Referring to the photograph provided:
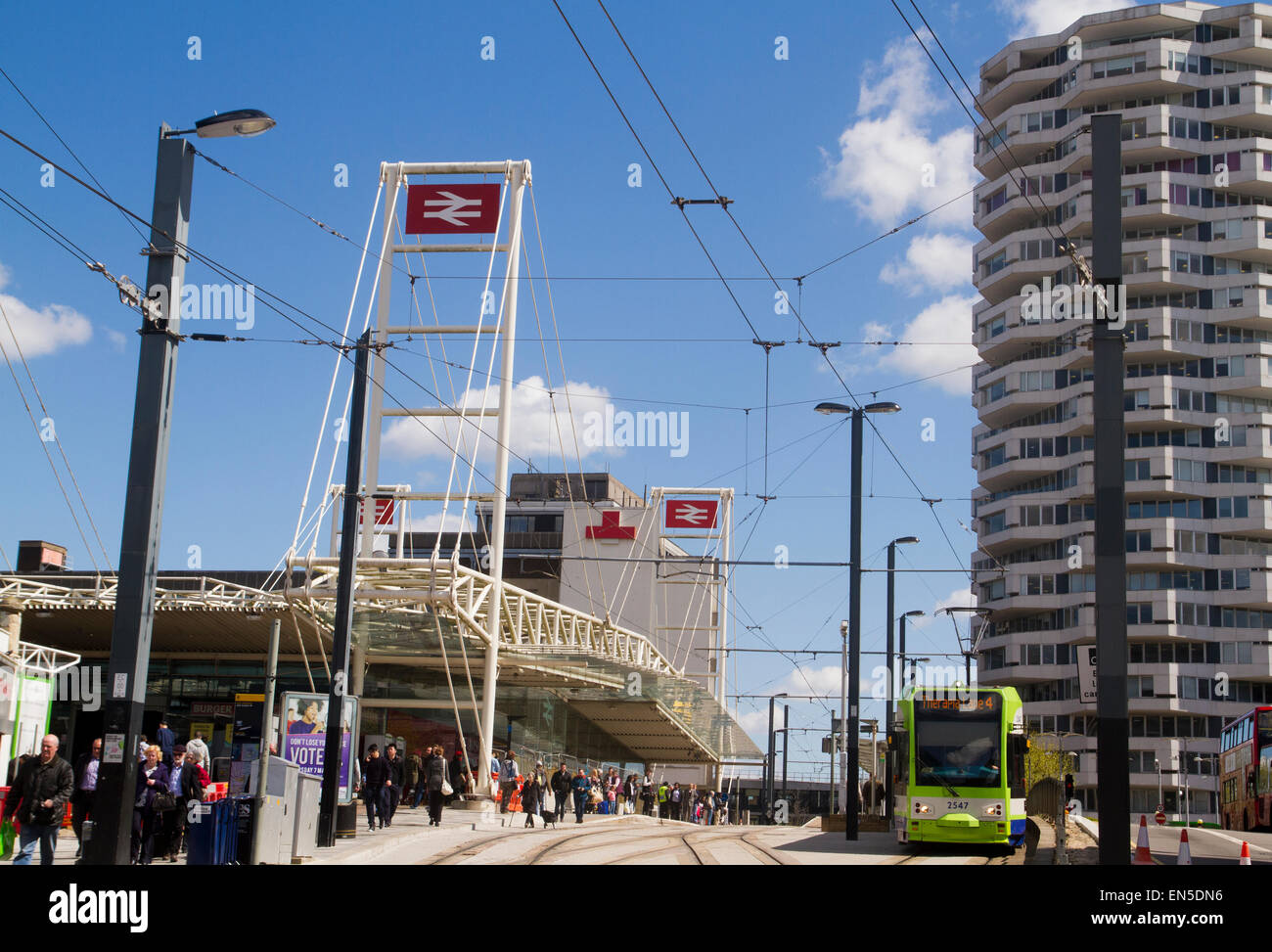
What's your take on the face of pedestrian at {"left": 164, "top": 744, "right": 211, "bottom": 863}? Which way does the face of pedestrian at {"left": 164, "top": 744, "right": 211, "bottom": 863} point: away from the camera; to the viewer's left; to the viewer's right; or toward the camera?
toward the camera

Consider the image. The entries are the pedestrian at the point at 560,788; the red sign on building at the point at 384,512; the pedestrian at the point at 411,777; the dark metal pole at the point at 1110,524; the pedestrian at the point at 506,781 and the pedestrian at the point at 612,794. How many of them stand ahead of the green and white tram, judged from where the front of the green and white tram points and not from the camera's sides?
1

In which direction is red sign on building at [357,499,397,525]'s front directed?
toward the camera

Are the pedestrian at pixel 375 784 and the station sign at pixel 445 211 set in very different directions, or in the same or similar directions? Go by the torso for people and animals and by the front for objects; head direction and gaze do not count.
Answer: same or similar directions

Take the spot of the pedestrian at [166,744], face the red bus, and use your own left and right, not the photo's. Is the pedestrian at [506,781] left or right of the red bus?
left

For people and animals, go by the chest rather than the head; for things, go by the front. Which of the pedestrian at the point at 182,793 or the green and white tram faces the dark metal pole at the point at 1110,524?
the green and white tram

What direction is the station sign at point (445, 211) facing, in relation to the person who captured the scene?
facing the viewer

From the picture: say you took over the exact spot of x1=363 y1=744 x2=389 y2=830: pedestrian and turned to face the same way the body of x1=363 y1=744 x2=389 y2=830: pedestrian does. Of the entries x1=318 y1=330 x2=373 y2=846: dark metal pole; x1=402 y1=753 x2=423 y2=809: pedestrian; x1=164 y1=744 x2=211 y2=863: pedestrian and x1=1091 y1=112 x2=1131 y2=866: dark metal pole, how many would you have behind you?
1

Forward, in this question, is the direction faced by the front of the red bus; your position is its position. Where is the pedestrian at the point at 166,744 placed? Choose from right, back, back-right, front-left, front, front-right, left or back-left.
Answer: right

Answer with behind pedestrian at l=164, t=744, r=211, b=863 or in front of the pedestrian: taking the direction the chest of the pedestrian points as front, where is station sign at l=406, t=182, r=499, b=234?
behind

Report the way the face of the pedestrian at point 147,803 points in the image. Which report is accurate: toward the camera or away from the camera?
toward the camera

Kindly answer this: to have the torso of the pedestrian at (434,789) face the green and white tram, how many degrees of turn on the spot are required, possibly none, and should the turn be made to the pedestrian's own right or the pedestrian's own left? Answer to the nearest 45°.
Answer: approximately 90° to the pedestrian's own right
